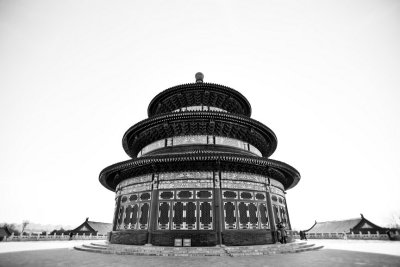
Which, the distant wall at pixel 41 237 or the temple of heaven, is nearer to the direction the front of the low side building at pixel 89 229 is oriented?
the temple of heaven

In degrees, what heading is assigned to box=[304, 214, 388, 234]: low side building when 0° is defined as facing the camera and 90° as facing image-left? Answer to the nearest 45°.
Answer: approximately 45°

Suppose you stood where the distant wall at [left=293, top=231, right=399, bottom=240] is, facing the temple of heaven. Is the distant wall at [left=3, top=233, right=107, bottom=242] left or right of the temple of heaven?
right

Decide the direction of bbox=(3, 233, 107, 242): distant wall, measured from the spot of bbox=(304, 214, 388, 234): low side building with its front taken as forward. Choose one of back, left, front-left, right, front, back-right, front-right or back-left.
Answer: front

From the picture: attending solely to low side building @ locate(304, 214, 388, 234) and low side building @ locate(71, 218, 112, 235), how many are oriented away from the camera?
0

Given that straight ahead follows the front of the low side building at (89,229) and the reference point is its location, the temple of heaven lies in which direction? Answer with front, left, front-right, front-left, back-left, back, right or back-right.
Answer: front-right

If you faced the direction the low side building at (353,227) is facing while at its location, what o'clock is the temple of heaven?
The temple of heaven is roughly at 11 o'clock from the low side building.

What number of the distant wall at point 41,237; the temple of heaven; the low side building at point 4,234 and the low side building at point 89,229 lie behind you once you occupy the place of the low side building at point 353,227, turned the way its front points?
0

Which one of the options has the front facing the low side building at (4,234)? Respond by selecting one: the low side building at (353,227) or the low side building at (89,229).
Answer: the low side building at (353,227)

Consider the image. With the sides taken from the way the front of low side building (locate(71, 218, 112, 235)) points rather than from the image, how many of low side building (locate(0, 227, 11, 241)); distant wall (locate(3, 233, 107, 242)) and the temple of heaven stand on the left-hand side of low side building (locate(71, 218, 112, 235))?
0

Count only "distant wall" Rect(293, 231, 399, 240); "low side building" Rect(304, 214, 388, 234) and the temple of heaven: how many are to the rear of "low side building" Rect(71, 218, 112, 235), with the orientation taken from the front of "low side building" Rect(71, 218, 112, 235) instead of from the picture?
0

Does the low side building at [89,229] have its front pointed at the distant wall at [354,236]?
yes
